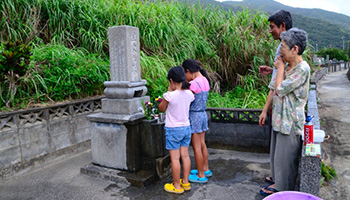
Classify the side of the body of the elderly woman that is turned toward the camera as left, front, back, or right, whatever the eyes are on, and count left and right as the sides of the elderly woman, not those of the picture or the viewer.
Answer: left

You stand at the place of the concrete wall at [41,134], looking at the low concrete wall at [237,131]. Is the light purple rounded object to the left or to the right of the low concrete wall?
right

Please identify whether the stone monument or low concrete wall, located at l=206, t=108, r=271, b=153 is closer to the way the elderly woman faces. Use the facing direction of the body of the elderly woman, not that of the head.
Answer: the stone monument
